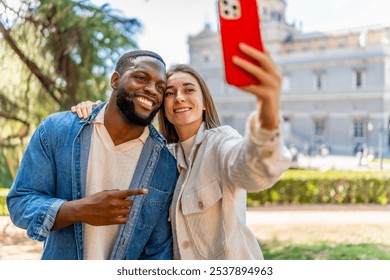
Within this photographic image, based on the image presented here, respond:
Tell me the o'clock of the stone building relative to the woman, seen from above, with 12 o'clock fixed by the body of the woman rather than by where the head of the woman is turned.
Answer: The stone building is roughly at 5 o'clock from the woman.

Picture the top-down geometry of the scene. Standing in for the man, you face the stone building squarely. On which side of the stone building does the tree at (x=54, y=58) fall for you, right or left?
left

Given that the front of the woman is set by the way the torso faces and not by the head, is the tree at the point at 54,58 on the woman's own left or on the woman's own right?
on the woman's own right

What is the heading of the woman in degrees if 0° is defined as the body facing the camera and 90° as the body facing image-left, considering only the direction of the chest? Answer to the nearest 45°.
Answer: approximately 45°

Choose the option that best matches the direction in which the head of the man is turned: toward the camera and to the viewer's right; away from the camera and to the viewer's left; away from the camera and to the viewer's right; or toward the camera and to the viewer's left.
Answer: toward the camera and to the viewer's right
